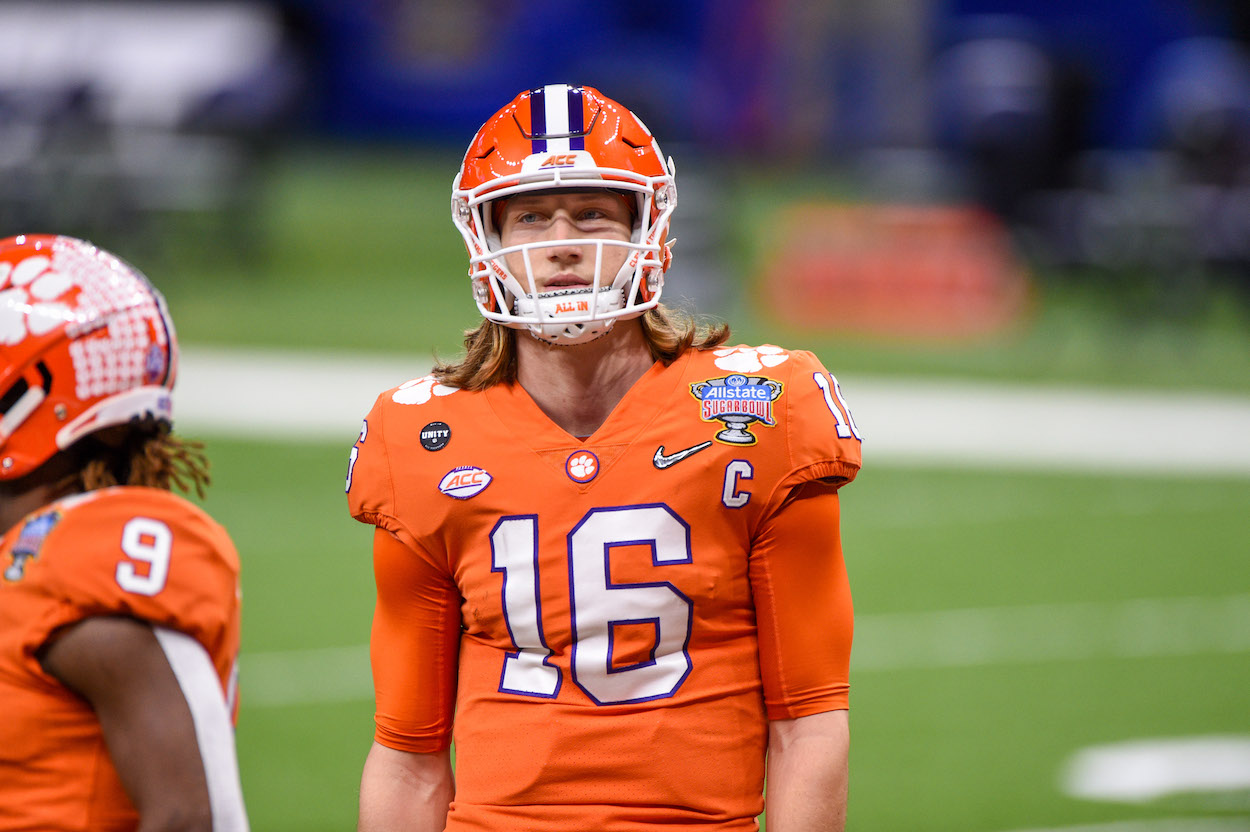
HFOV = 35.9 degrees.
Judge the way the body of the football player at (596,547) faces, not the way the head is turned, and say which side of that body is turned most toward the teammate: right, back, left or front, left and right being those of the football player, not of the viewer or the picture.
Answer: right

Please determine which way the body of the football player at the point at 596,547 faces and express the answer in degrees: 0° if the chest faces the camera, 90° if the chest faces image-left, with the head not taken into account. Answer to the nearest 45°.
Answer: approximately 0°
